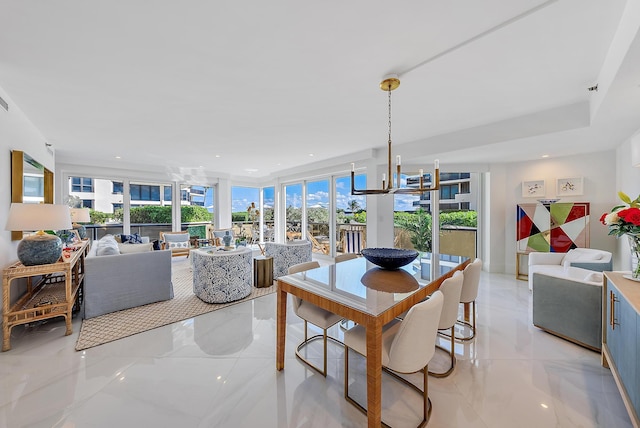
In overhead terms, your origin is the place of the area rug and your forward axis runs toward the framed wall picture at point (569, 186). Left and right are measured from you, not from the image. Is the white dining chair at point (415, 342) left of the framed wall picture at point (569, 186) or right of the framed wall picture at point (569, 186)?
right

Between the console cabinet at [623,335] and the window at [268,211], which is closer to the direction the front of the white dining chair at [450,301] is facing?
the window

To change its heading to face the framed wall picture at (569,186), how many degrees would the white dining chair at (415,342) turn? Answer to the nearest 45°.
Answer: approximately 90° to its right

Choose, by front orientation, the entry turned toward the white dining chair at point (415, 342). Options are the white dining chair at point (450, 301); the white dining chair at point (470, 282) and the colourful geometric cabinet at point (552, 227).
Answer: the colourful geometric cabinet

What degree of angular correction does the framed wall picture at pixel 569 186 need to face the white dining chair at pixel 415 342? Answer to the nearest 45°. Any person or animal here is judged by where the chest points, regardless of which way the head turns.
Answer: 0° — it already faces it

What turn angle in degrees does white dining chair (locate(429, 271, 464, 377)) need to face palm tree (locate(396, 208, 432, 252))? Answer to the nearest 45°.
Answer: approximately 45° to its right

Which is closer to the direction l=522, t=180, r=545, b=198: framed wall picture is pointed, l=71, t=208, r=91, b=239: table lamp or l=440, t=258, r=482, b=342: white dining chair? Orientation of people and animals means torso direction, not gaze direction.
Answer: the white dining chair
